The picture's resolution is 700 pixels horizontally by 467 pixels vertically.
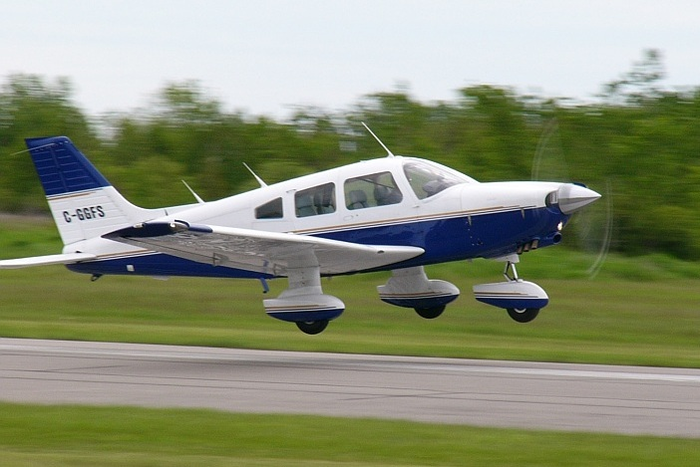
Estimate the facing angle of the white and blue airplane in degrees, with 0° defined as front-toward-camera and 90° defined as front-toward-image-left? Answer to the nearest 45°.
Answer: approximately 315°
